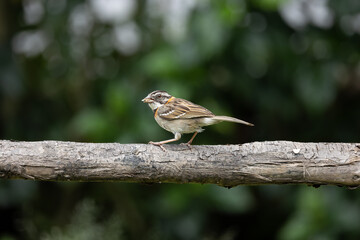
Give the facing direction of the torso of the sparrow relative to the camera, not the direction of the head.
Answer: to the viewer's left
